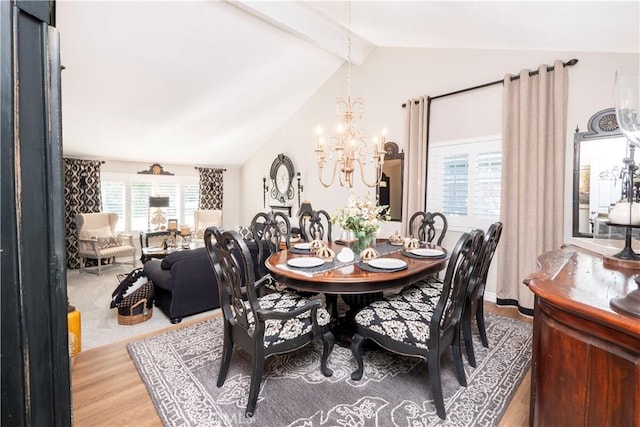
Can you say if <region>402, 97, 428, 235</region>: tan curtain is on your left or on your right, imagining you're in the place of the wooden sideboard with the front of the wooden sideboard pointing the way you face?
on your right

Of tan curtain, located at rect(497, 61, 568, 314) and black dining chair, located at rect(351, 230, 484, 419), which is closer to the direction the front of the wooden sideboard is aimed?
the black dining chair

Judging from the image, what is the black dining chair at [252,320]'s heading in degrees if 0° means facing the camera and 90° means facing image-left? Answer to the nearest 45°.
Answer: approximately 225°

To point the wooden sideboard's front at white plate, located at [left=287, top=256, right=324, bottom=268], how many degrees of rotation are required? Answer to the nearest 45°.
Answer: approximately 45° to its right

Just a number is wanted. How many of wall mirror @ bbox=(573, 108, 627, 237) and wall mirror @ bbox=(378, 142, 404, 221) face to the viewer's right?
0

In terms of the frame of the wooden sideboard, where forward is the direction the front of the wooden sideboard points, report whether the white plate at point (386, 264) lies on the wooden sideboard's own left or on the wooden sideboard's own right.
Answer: on the wooden sideboard's own right

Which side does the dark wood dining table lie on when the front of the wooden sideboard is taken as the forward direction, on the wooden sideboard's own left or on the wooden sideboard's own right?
on the wooden sideboard's own right

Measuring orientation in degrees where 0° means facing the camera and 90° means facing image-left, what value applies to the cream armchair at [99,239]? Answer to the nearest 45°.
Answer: approximately 315°

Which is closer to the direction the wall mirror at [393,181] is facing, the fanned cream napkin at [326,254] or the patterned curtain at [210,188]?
the fanned cream napkin

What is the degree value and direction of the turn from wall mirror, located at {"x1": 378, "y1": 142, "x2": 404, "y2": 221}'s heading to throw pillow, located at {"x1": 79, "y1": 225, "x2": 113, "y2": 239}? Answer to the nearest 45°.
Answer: approximately 45° to its right

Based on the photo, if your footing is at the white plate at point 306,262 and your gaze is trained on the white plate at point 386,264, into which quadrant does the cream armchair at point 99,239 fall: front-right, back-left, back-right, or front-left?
back-left

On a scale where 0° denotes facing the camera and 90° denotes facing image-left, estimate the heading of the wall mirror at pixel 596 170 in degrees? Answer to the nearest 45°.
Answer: approximately 45°

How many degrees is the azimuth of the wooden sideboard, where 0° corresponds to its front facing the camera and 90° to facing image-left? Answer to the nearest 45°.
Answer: approximately 45°

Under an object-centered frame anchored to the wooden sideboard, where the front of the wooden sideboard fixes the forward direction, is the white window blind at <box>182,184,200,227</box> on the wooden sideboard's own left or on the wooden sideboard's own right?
on the wooden sideboard's own right
